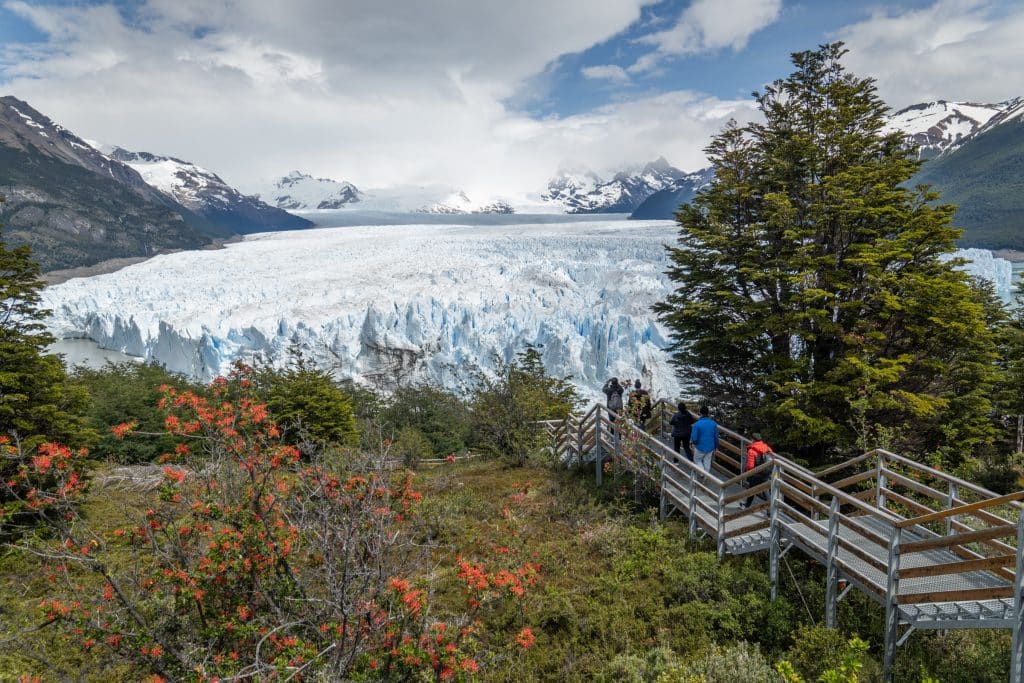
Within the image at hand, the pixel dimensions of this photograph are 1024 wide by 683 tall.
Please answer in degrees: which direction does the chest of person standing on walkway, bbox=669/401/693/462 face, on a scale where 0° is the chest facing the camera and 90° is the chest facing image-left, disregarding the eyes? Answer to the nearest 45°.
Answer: approximately 180°

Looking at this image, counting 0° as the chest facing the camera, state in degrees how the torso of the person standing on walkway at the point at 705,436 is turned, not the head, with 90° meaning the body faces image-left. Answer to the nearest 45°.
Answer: approximately 180°

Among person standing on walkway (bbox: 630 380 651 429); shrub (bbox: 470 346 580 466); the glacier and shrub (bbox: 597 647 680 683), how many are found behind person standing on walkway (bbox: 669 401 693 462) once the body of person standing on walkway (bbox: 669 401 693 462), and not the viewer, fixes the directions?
1

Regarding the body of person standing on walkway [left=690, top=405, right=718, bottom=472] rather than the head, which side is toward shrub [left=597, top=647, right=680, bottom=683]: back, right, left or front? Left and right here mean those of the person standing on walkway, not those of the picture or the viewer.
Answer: back

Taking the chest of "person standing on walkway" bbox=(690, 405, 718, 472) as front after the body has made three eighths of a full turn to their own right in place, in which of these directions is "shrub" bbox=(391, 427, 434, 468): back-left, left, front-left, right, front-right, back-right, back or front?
back

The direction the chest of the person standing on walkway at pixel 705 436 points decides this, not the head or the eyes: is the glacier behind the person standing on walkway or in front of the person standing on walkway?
in front

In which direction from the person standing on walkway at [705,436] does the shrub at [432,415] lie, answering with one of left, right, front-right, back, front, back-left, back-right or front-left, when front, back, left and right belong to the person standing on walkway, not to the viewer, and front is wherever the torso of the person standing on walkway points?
front-left

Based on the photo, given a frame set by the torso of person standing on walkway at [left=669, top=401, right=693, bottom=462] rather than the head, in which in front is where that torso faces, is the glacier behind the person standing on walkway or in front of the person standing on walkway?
in front

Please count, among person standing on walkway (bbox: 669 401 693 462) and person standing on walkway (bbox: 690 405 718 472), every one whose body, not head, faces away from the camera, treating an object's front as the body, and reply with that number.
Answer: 2
